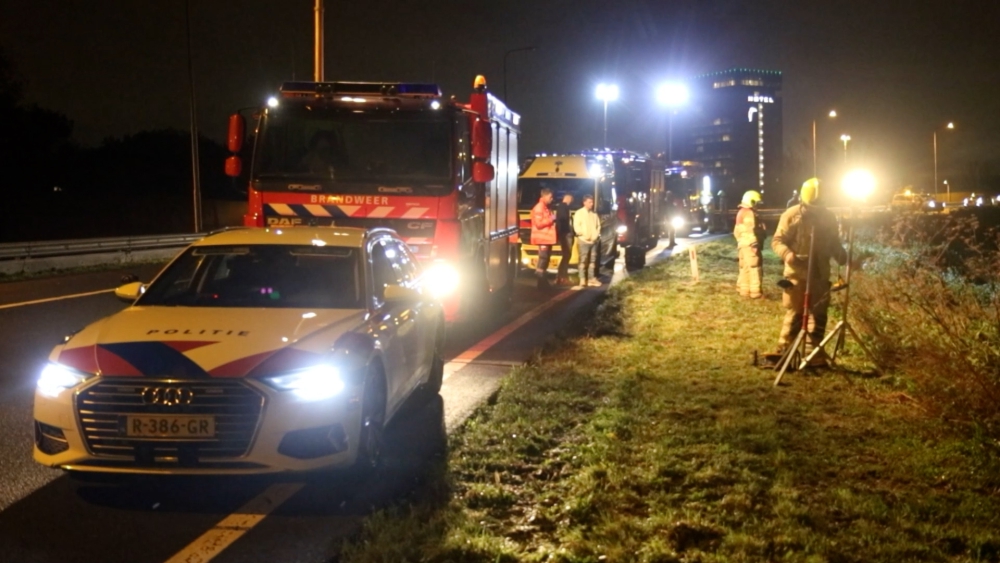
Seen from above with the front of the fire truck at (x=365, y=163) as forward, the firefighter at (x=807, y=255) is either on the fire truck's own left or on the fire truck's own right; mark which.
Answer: on the fire truck's own left

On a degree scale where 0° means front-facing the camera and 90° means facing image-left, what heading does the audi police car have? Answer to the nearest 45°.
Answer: approximately 45°

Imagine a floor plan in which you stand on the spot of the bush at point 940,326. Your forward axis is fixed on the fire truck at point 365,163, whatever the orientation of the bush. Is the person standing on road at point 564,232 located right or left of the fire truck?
right

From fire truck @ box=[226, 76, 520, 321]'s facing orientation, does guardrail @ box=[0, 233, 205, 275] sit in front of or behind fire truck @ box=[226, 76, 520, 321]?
behind

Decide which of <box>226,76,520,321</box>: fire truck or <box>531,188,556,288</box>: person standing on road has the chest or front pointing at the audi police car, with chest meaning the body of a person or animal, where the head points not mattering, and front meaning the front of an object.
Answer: the fire truck
